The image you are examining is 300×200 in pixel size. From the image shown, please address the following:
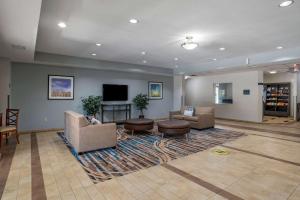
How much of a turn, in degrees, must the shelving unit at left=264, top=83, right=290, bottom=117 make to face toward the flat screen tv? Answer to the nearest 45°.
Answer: approximately 45° to its right

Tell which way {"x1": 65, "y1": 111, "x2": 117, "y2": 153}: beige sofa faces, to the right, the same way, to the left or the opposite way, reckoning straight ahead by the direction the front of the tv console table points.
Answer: to the left

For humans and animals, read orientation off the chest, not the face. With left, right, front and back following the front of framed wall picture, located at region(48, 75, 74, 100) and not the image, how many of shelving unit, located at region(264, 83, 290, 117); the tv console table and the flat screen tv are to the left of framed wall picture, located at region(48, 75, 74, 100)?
3

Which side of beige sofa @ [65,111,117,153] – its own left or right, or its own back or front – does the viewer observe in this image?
right

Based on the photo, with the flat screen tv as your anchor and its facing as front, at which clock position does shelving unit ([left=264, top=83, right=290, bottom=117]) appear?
The shelving unit is roughly at 9 o'clock from the flat screen tv.

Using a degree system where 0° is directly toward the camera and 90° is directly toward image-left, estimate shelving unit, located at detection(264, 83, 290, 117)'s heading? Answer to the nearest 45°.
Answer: approximately 0°

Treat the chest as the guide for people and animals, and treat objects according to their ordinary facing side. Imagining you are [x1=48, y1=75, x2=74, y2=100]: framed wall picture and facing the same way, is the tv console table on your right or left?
on your left

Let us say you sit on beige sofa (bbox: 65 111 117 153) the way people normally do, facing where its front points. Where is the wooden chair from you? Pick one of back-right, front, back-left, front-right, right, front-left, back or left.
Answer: back-left

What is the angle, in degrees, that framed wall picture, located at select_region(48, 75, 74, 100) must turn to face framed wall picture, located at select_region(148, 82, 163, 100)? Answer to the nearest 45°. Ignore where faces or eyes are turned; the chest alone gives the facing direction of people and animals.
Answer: approximately 90° to its left

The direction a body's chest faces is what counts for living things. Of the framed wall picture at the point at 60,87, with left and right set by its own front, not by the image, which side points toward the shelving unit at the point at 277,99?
left

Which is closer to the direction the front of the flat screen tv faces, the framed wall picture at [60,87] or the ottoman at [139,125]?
the ottoman
